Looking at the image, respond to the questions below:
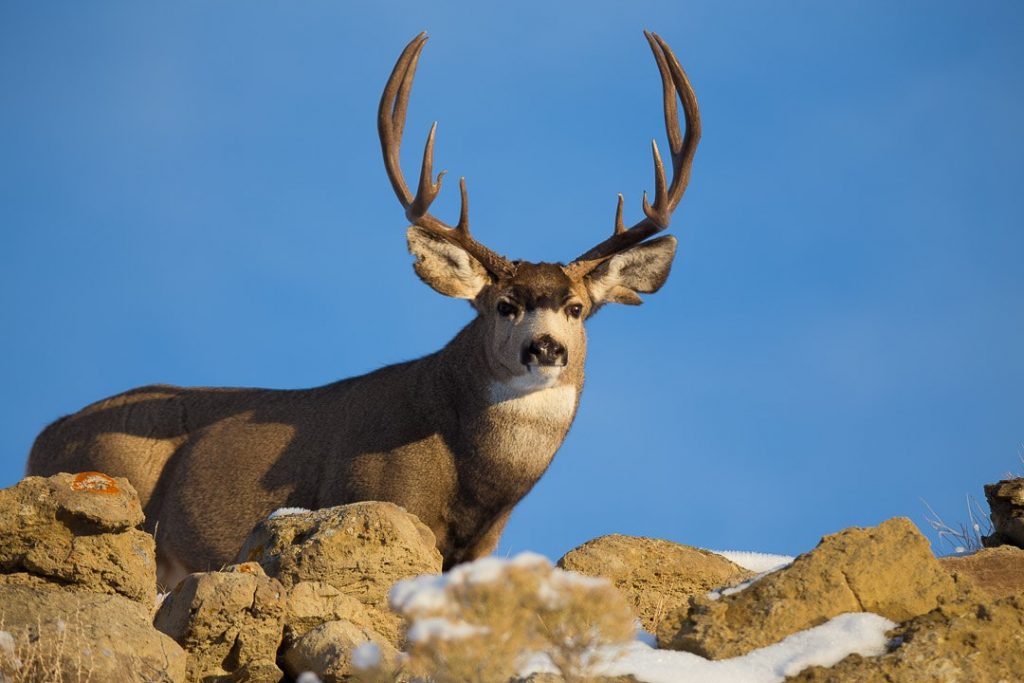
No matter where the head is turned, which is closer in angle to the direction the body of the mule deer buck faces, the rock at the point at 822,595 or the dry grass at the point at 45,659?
the rock

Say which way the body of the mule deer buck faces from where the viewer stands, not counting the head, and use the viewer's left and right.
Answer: facing the viewer and to the right of the viewer

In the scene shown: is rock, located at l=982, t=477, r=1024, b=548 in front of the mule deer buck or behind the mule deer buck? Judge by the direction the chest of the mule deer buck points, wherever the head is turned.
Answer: in front

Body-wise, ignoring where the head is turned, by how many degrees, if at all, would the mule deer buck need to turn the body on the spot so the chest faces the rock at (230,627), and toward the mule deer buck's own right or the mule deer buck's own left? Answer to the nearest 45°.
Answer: approximately 45° to the mule deer buck's own right

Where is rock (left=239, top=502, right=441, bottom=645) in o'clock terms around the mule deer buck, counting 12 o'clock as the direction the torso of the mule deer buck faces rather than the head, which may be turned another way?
The rock is roughly at 2 o'clock from the mule deer buck.

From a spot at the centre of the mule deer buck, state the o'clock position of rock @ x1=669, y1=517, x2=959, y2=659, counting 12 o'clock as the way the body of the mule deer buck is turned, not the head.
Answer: The rock is roughly at 1 o'clock from the mule deer buck.

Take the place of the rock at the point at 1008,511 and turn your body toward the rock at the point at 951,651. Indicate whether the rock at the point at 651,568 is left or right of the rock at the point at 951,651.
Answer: right

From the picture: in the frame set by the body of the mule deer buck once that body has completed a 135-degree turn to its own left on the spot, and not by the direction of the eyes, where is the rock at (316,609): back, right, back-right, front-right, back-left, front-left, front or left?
back

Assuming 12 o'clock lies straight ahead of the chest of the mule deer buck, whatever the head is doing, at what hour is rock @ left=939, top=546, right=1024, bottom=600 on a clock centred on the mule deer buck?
The rock is roughly at 12 o'clock from the mule deer buck.

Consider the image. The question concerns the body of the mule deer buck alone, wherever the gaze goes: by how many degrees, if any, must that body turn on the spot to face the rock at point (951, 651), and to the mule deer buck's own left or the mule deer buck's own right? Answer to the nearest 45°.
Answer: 0° — it already faces it

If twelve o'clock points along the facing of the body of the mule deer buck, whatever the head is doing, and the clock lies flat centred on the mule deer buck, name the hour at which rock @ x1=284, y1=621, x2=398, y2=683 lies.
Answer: The rock is roughly at 2 o'clock from the mule deer buck.
